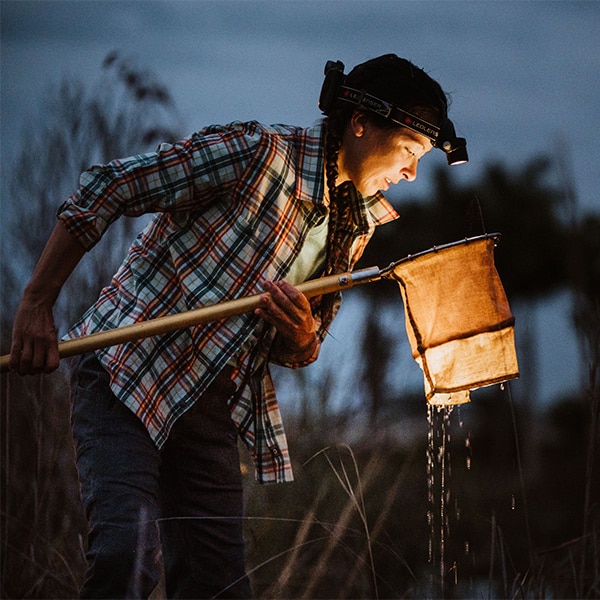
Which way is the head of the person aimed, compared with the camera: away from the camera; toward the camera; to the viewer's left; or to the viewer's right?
to the viewer's right

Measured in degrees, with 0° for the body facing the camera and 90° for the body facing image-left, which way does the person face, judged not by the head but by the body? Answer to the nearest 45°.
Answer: approximately 315°
